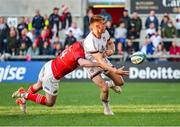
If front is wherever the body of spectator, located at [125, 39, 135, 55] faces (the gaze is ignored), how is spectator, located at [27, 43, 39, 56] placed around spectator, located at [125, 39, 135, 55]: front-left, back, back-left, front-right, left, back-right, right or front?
right

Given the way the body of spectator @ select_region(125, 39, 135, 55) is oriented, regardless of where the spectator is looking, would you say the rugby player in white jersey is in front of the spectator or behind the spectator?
in front

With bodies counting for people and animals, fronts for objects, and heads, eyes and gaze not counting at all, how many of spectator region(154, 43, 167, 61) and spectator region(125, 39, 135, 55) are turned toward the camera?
2

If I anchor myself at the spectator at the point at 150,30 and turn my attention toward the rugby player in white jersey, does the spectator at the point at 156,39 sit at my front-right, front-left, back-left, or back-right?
front-left

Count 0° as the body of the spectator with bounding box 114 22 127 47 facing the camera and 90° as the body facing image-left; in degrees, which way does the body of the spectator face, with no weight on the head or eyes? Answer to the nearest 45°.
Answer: approximately 0°

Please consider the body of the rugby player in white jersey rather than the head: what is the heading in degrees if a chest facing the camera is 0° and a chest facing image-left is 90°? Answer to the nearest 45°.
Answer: approximately 315°

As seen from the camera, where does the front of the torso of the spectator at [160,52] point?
toward the camera

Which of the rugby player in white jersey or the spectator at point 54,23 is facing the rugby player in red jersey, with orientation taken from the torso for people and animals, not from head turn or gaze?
the spectator

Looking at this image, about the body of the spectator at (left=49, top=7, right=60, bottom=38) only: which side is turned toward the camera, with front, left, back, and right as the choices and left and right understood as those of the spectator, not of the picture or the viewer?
front
